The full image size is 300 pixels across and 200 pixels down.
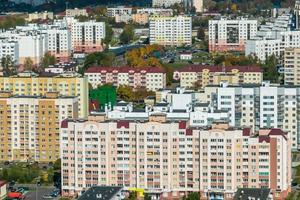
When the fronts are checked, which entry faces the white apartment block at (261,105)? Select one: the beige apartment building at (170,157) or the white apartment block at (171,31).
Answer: the white apartment block at (171,31)

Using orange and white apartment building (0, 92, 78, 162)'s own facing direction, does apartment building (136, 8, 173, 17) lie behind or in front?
behind

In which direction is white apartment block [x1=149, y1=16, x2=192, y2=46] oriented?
toward the camera

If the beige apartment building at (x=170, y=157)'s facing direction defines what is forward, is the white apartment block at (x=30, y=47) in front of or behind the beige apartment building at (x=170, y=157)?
behind

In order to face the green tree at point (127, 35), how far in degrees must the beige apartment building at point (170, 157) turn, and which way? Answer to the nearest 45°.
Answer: approximately 180°

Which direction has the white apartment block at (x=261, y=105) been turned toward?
toward the camera

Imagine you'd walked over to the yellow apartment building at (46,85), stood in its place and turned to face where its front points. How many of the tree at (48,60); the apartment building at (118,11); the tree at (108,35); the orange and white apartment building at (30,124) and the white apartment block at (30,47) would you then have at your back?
4

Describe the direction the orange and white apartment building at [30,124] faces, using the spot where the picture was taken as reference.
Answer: facing the viewer

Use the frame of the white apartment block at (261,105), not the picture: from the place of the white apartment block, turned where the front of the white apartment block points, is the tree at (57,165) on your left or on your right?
on your right

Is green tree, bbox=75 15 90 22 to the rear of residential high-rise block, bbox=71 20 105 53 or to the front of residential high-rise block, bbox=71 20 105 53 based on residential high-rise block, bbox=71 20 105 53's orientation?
to the rear

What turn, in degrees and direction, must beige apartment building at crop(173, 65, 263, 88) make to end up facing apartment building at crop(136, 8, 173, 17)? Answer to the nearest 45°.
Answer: approximately 180°

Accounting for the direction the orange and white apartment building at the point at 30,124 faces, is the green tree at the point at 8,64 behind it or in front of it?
behind

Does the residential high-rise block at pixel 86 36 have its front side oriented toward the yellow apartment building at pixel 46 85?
yes

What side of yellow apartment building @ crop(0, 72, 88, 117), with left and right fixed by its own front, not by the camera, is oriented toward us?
front
